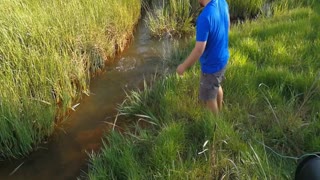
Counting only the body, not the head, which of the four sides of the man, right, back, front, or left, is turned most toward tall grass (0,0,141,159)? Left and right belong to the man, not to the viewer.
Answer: front

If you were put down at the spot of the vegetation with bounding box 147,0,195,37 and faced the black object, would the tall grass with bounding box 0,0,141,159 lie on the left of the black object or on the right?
right

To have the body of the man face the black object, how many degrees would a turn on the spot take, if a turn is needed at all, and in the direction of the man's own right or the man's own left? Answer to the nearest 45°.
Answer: approximately 180°

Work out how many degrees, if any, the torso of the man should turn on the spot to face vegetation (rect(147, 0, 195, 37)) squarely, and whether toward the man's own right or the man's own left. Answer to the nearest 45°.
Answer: approximately 45° to the man's own right

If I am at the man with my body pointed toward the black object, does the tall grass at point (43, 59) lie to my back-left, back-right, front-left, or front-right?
back-right

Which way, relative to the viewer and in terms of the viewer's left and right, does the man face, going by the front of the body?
facing away from the viewer and to the left of the viewer

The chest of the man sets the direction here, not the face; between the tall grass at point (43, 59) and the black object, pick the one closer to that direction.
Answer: the tall grass

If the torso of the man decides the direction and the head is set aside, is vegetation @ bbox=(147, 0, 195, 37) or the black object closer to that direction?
the vegetation
